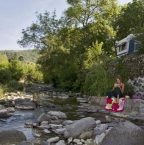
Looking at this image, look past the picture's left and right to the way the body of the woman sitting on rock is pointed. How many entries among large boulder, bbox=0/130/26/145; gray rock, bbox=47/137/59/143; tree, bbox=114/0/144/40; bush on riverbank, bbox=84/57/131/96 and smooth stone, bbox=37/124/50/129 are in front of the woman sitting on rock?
3

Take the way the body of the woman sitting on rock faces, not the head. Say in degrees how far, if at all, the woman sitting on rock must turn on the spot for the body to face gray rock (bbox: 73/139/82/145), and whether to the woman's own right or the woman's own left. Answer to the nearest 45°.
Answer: approximately 45° to the woman's own left

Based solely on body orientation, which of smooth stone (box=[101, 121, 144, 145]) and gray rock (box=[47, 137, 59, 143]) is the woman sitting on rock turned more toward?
the gray rock

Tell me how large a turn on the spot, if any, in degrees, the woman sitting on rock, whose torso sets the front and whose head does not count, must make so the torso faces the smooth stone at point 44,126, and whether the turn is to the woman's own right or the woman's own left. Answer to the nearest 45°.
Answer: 0° — they already face it

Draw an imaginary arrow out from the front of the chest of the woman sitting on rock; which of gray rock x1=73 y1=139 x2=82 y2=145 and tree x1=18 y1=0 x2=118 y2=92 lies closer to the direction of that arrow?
the gray rock

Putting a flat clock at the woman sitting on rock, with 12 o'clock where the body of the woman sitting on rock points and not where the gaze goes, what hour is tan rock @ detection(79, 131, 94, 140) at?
The tan rock is roughly at 11 o'clock from the woman sitting on rock.

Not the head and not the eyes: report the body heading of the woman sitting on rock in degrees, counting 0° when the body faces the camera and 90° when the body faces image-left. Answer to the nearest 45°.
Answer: approximately 45°

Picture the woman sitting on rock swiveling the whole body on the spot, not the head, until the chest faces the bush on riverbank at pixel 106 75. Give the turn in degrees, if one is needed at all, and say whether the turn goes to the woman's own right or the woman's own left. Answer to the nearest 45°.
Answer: approximately 135° to the woman's own right

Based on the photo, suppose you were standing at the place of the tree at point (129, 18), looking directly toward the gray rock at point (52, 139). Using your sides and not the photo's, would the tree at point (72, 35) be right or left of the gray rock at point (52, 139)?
right

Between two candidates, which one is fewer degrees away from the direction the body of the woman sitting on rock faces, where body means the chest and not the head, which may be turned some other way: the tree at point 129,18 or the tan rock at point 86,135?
the tan rock

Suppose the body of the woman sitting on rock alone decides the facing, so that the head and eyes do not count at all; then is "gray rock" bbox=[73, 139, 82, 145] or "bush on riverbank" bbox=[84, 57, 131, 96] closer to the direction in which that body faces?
the gray rock

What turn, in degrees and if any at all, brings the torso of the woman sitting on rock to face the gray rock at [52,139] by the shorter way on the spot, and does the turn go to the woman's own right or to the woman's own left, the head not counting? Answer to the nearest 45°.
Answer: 0° — they already face it
